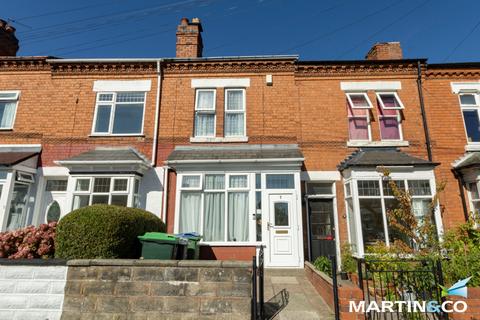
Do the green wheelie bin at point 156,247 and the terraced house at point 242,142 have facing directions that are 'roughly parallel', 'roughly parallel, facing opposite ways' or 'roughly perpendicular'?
roughly parallel

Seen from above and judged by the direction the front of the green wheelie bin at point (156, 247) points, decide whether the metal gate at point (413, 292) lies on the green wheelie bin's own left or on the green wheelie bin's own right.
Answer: on the green wheelie bin's own left

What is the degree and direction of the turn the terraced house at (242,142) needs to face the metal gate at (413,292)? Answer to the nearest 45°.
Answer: approximately 45° to its left

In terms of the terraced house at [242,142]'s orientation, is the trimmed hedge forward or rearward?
forward

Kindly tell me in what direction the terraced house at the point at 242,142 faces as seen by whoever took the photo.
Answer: facing the viewer

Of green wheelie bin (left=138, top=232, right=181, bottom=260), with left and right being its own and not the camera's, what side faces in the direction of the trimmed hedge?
right

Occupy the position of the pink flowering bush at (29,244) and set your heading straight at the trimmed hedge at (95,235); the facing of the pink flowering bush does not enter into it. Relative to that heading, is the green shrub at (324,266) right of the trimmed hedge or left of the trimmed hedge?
left

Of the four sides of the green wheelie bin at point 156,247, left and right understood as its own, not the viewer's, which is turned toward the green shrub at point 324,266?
left

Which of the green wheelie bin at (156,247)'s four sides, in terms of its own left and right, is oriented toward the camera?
front

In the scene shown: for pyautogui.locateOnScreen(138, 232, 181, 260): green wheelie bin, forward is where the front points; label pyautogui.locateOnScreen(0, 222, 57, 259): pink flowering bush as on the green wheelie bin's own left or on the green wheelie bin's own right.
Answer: on the green wheelie bin's own right

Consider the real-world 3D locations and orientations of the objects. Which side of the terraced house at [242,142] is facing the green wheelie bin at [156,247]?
front

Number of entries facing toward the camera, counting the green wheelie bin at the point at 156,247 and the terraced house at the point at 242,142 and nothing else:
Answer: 2

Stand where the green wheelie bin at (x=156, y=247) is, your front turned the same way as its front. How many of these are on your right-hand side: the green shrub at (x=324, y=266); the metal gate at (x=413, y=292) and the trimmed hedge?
1
